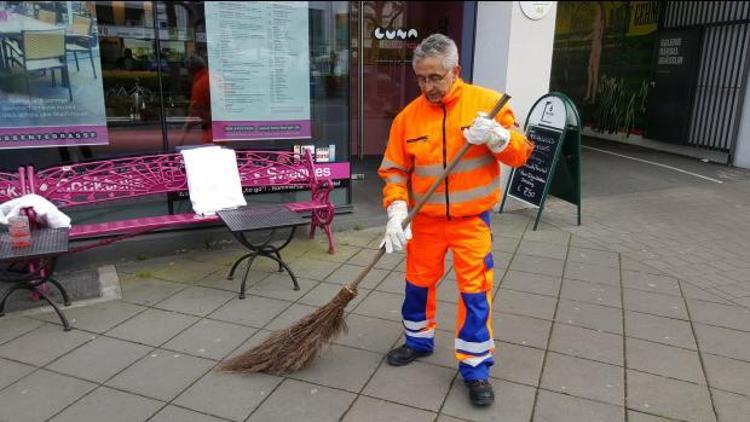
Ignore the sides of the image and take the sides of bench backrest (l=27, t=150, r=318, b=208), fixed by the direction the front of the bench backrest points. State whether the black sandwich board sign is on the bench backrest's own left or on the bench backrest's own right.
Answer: on the bench backrest's own left

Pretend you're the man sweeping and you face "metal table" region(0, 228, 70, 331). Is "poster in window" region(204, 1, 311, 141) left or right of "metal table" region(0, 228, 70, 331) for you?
right

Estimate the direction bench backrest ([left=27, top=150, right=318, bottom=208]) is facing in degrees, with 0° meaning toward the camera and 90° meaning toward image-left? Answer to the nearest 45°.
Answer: approximately 0°

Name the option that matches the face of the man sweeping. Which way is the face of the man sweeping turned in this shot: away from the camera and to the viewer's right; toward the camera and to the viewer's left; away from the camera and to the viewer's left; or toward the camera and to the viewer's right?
toward the camera and to the viewer's left

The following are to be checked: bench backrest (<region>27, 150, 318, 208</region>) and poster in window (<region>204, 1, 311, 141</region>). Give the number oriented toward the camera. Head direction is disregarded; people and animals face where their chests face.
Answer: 2

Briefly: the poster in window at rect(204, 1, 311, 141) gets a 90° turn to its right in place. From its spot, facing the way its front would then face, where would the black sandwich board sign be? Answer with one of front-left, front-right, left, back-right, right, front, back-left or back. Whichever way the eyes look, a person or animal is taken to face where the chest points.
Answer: back

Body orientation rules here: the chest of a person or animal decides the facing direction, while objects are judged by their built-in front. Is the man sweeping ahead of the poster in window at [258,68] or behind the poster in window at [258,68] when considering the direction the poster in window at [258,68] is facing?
ahead

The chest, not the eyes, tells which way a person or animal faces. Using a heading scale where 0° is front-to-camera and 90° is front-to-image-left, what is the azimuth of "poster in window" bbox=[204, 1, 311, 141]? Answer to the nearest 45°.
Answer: approximately 0°
